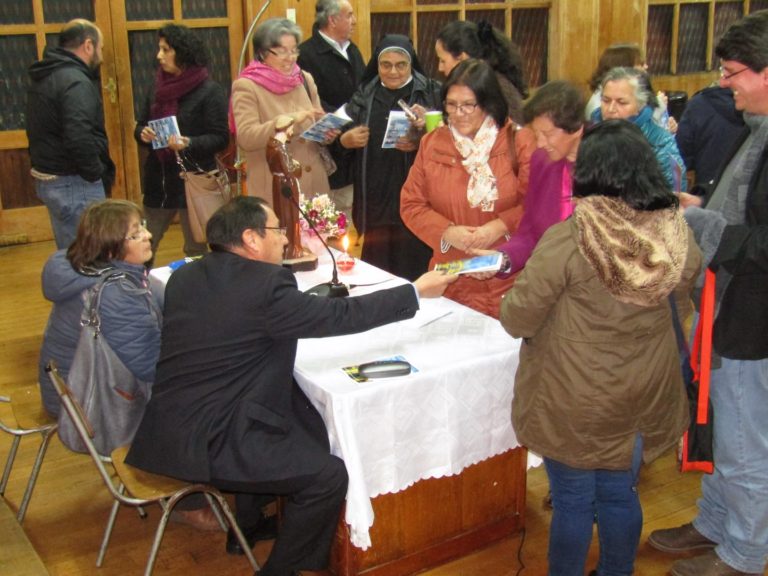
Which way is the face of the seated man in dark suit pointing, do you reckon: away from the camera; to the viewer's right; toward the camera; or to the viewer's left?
to the viewer's right

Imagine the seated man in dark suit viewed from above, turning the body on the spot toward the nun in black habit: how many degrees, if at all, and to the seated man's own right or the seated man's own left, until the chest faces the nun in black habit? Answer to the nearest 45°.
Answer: approximately 45° to the seated man's own left

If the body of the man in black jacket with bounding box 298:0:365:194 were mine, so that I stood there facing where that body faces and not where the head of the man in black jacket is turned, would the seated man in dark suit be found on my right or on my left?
on my right

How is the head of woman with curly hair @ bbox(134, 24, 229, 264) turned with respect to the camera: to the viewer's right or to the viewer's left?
to the viewer's left

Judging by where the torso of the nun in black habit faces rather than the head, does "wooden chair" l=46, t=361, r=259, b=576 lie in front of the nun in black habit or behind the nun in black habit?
in front

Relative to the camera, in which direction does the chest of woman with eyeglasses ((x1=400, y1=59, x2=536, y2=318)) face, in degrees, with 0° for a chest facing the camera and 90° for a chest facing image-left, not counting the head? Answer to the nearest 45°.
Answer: approximately 0°

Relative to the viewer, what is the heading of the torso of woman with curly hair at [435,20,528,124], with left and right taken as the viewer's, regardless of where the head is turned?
facing to the left of the viewer

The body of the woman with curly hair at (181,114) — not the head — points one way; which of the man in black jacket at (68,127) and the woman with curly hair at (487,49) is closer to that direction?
the man in black jacket

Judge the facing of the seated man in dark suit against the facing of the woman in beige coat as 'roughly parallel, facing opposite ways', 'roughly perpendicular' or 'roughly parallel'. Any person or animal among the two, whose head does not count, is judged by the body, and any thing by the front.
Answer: roughly perpendicular

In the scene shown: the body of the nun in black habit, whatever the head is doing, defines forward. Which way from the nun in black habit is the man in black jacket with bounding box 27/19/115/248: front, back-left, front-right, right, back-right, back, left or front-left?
right
